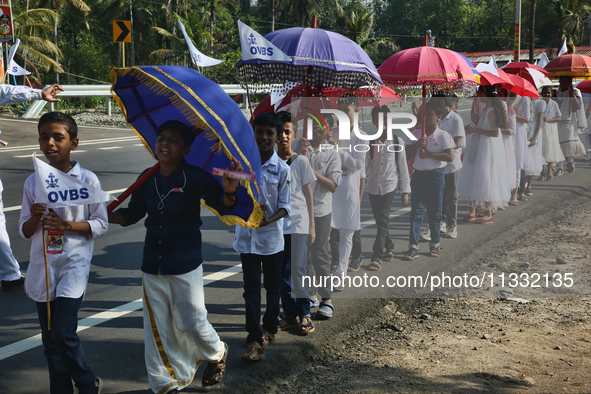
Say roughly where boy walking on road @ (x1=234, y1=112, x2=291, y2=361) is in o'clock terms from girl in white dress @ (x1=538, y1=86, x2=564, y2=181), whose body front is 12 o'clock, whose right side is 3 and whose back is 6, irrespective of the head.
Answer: The boy walking on road is roughly at 11 o'clock from the girl in white dress.

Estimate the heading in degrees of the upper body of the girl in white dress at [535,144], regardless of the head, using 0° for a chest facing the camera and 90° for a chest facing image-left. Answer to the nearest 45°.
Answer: approximately 45°

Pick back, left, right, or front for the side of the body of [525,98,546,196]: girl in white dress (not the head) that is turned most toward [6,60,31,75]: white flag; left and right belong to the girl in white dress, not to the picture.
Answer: front

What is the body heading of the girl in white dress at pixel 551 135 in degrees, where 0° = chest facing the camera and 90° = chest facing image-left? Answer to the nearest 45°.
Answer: approximately 45°

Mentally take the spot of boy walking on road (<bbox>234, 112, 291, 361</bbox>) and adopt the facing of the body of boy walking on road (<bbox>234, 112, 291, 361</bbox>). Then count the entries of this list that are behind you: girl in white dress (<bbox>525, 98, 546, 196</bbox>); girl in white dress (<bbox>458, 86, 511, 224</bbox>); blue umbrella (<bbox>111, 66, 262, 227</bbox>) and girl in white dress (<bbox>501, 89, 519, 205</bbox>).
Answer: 3

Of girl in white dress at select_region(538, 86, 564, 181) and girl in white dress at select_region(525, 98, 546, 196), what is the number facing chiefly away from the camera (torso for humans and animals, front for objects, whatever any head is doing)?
0

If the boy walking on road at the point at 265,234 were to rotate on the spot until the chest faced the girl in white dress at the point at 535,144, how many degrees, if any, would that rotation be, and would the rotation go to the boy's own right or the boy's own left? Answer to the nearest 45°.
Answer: approximately 180°
